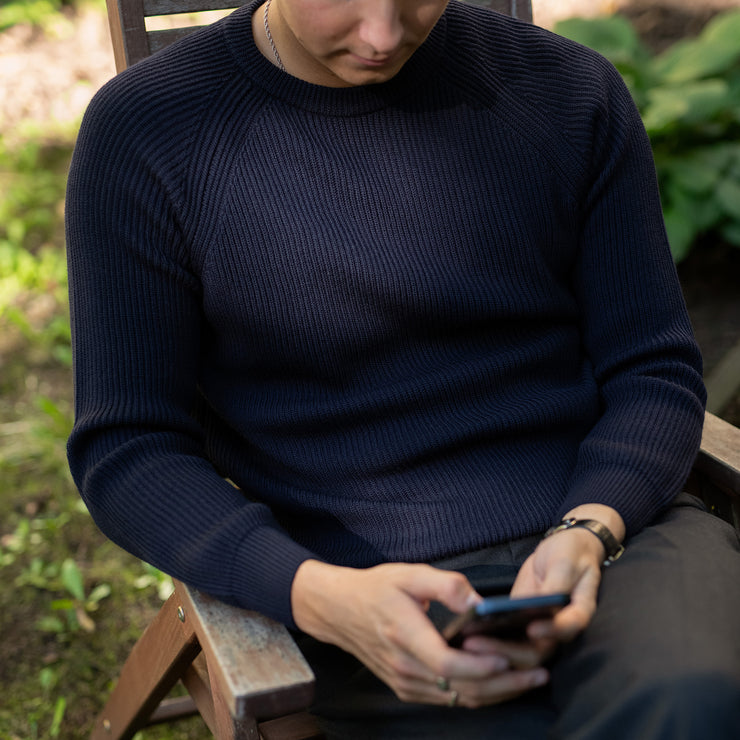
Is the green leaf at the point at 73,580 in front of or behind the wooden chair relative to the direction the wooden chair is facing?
behind

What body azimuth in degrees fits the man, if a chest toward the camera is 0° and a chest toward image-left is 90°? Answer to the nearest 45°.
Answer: approximately 315°

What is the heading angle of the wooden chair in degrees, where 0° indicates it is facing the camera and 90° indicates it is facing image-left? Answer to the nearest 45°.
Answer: approximately 315°
